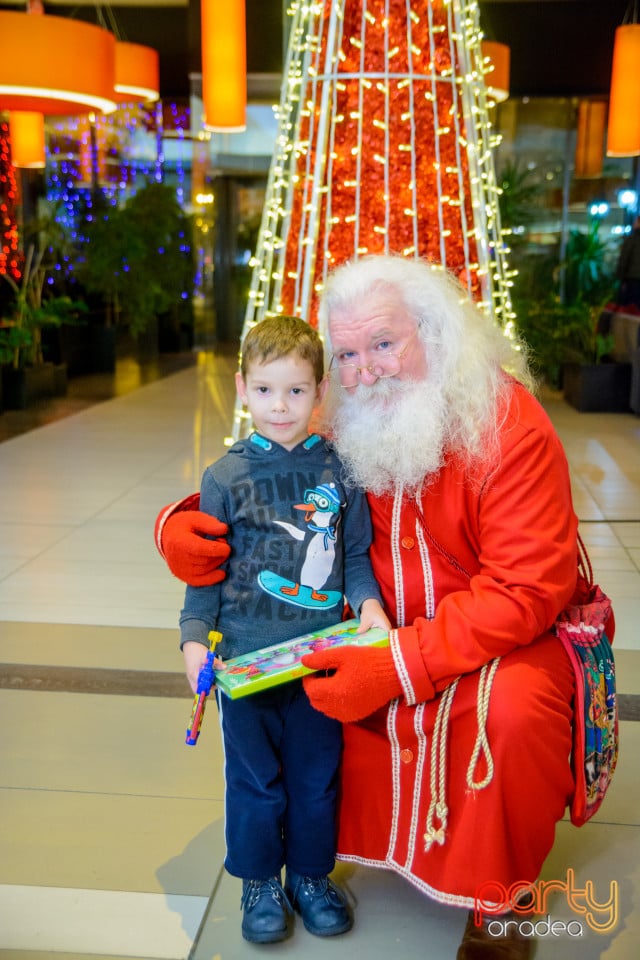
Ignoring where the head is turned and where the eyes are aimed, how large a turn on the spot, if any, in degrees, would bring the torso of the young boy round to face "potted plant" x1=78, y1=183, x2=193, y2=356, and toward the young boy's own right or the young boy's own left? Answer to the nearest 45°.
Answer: approximately 180°

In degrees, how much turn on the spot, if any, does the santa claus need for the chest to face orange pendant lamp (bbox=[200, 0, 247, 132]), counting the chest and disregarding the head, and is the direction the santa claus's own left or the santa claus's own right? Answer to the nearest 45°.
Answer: approximately 135° to the santa claus's own right

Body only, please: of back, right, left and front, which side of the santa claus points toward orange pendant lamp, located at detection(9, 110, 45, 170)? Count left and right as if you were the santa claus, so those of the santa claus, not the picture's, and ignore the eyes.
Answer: right

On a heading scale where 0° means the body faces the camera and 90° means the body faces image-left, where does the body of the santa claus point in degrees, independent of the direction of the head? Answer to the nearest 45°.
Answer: approximately 45°

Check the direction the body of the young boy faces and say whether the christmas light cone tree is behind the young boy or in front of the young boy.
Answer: behind

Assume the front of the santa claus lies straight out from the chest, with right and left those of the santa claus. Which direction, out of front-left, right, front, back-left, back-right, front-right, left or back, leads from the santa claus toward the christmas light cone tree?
back-right

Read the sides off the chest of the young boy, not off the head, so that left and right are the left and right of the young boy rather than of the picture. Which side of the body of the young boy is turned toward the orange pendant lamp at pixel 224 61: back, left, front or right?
back

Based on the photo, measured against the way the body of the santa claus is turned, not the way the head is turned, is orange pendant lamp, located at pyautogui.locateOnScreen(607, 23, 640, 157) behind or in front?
behind

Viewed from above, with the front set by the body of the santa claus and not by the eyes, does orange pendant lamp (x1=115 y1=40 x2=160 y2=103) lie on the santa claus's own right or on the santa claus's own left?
on the santa claus's own right
